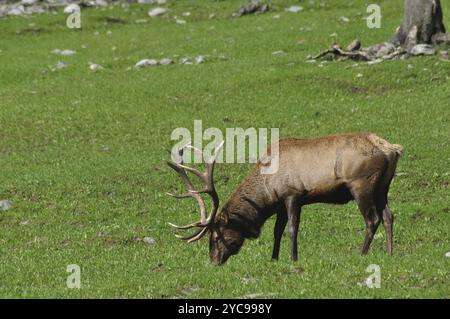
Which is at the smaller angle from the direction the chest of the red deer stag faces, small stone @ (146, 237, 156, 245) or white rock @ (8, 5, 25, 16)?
the small stone

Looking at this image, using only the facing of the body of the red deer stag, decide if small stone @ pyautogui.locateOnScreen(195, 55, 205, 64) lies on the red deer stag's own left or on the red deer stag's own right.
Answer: on the red deer stag's own right

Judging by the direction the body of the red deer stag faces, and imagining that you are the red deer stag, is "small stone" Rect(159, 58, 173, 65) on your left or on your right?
on your right

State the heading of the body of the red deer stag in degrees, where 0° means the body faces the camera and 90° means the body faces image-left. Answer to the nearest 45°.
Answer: approximately 90°

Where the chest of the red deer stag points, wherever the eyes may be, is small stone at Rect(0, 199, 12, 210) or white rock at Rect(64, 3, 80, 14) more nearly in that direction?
the small stone

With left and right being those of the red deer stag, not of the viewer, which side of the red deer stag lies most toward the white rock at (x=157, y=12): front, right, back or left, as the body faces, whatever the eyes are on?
right

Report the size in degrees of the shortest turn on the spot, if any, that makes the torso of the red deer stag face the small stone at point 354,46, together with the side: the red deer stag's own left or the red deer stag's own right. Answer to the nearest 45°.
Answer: approximately 90° to the red deer stag's own right

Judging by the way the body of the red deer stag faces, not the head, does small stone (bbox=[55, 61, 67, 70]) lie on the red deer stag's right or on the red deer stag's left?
on the red deer stag's right

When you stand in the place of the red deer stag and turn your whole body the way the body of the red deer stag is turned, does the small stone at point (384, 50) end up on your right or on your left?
on your right

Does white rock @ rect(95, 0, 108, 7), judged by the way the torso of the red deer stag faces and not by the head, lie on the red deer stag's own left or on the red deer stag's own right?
on the red deer stag's own right

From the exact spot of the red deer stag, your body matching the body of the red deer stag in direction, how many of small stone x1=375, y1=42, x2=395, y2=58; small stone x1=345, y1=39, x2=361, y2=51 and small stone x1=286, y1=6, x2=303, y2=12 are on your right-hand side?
3
